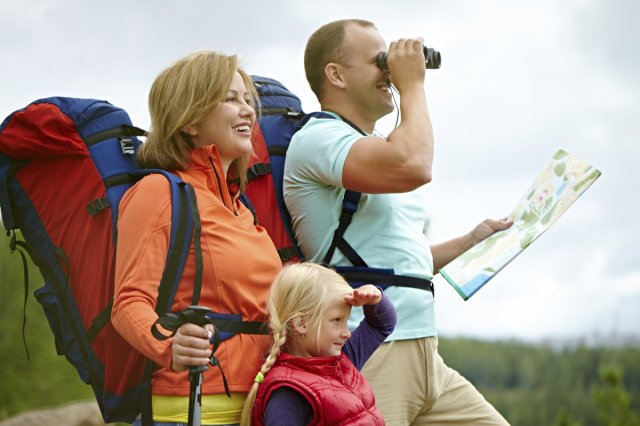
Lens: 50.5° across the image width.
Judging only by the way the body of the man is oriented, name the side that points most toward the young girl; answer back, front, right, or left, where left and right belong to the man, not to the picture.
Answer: right

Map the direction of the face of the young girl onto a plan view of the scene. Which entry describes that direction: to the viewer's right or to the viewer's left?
to the viewer's right

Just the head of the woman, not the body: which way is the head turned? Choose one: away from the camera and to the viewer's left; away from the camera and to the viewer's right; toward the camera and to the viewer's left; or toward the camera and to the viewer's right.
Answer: toward the camera and to the viewer's right

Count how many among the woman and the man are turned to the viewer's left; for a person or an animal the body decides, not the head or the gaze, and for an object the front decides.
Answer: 0

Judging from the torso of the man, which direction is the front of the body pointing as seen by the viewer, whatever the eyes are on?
to the viewer's right

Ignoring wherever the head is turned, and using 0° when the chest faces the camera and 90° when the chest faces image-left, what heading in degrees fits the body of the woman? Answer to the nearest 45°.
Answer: approximately 315°

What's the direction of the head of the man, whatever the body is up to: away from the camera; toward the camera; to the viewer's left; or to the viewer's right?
to the viewer's right

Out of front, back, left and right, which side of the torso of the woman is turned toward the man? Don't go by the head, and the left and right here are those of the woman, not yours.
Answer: left
